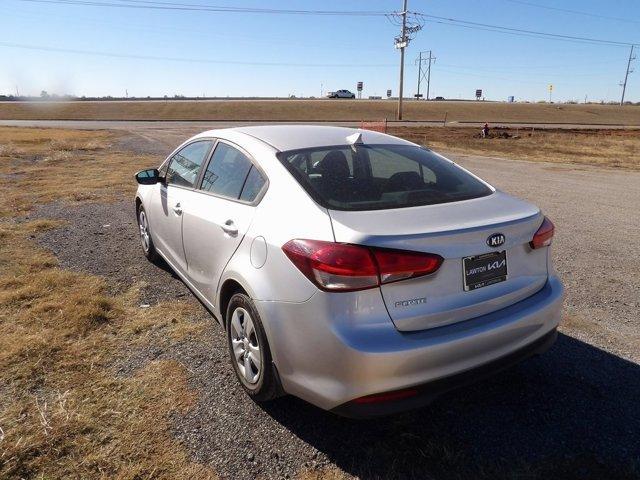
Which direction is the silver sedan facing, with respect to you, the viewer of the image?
facing away from the viewer and to the left of the viewer
